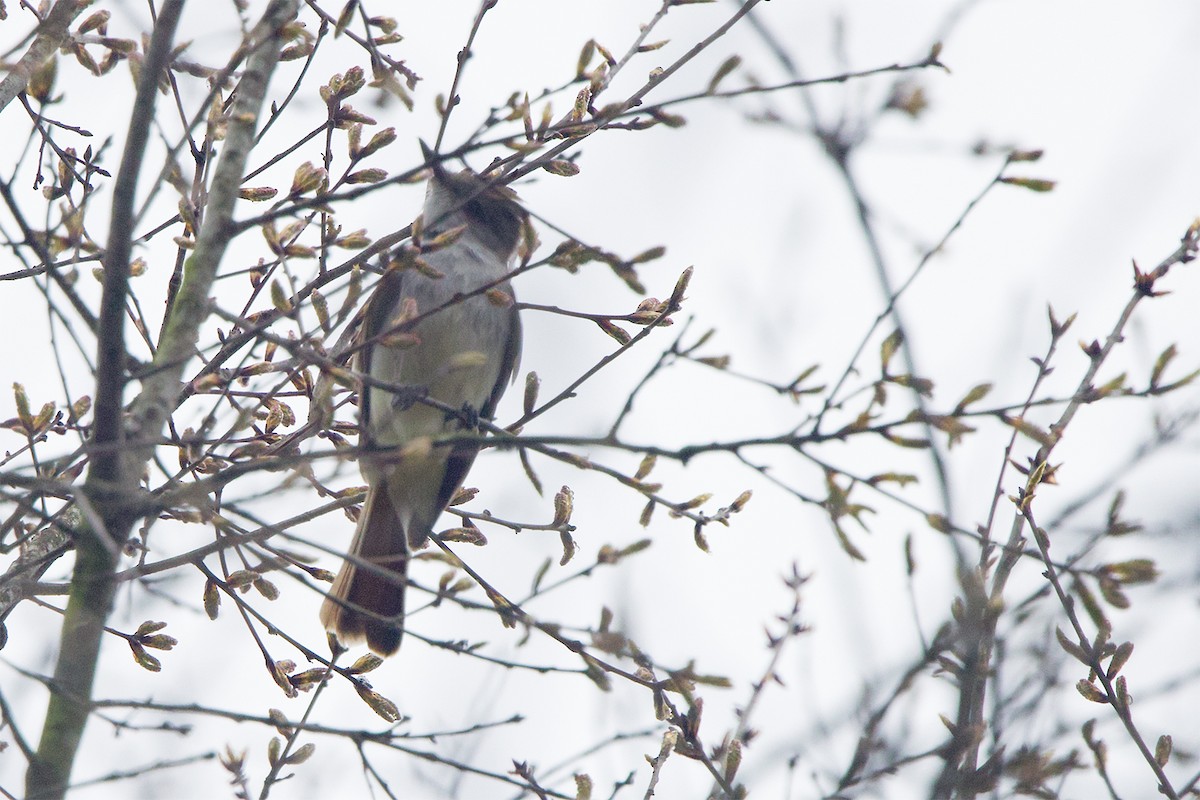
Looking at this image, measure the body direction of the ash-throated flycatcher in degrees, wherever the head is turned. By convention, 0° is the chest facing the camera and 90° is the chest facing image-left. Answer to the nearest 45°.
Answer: approximately 0°
